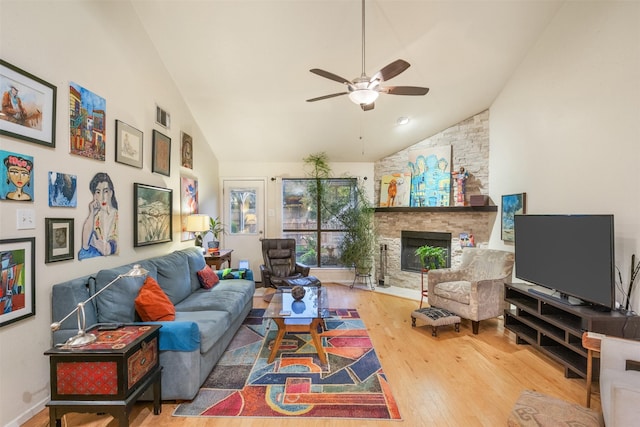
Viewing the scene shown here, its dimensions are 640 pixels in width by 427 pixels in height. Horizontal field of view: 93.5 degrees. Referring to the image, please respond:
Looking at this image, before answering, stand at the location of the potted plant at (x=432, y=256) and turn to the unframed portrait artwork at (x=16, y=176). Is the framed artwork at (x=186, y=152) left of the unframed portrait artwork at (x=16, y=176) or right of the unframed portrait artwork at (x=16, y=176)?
right

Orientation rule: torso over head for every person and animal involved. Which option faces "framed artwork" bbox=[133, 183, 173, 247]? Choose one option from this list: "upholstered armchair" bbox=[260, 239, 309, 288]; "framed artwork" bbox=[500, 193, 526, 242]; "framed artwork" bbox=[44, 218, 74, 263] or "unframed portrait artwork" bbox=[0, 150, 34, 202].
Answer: "framed artwork" bbox=[500, 193, 526, 242]

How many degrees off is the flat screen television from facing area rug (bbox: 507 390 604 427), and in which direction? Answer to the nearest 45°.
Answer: approximately 45° to its left

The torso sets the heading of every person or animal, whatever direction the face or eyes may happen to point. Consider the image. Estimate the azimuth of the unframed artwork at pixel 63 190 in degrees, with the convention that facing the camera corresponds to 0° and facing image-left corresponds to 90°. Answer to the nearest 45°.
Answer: approximately 315°

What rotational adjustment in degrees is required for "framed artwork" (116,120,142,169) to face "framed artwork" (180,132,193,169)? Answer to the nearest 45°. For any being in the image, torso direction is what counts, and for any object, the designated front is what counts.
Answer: approximately 90° to its left

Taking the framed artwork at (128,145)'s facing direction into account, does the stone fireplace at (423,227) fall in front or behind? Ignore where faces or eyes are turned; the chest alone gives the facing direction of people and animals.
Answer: in front

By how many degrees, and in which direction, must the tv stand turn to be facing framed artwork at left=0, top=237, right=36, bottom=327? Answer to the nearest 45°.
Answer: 0° — it already faces it

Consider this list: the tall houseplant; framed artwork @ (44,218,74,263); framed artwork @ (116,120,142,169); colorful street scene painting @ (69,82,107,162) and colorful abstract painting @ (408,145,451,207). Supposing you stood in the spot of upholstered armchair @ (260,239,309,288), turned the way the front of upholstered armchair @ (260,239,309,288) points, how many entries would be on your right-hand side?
3
